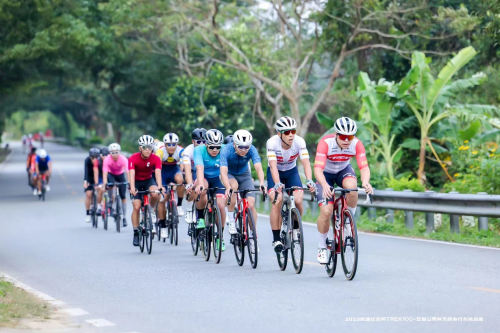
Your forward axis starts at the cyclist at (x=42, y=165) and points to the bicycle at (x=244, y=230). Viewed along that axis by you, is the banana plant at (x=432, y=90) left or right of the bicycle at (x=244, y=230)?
left

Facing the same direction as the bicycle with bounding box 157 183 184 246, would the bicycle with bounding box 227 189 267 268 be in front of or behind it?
in front

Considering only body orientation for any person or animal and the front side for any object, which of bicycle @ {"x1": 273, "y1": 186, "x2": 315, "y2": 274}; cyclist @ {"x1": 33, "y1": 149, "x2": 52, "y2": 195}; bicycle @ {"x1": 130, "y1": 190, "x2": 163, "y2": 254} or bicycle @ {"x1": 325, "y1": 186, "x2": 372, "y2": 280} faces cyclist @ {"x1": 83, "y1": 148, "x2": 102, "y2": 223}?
cyclist @ {"x1": 33, "y1": 149, "x2": 52, "y2": 195}

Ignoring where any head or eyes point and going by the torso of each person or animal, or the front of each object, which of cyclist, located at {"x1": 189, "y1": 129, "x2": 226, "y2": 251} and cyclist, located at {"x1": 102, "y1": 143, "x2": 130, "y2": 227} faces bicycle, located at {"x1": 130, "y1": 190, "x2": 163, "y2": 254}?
cyclist, located at {"x1": 102, "y1": 143, "x2": 130, "y2": 227}

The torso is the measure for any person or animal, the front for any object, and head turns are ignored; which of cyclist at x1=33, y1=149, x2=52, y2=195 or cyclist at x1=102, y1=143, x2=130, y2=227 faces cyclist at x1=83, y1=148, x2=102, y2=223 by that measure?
cyclist at x1=33, y1=149, x2=52, y2=195

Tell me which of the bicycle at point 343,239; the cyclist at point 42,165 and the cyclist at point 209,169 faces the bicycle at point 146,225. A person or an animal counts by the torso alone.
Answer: the cyclist at point 42,165

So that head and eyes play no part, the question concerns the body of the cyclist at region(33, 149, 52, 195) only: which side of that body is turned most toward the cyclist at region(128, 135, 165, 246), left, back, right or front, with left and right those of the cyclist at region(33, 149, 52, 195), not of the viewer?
front

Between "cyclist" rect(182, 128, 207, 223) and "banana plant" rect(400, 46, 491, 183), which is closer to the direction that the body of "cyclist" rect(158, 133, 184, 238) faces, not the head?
the cyclist

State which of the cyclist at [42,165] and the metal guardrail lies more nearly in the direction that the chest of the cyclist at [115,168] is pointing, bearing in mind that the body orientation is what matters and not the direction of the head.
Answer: the metal guardrail
